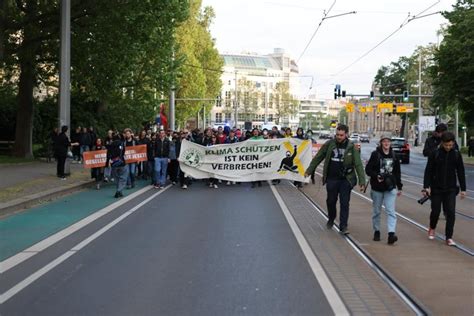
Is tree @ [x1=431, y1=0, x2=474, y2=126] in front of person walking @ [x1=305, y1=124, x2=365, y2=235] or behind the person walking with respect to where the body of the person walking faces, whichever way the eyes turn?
behind

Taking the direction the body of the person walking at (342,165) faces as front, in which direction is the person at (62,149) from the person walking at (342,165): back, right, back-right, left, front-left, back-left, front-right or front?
back-right

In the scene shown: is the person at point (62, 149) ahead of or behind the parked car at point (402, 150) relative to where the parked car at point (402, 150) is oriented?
behind

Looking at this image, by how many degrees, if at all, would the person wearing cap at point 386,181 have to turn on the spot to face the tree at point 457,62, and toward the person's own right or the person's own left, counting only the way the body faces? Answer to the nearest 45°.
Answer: approximately 180°

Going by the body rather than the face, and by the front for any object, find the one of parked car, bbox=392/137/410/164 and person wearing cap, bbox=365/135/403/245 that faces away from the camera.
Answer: the parked car

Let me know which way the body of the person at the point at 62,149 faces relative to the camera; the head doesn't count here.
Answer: to the viewer's right

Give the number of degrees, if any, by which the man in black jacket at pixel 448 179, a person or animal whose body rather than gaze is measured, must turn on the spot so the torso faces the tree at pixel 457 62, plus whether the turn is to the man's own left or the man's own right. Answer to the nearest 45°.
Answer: approximately 180°

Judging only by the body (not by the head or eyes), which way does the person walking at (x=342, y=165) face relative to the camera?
toward the camera

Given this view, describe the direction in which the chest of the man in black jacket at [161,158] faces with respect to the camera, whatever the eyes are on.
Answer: toward the camera

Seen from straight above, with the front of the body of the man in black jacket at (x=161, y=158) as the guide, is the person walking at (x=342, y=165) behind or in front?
in front
